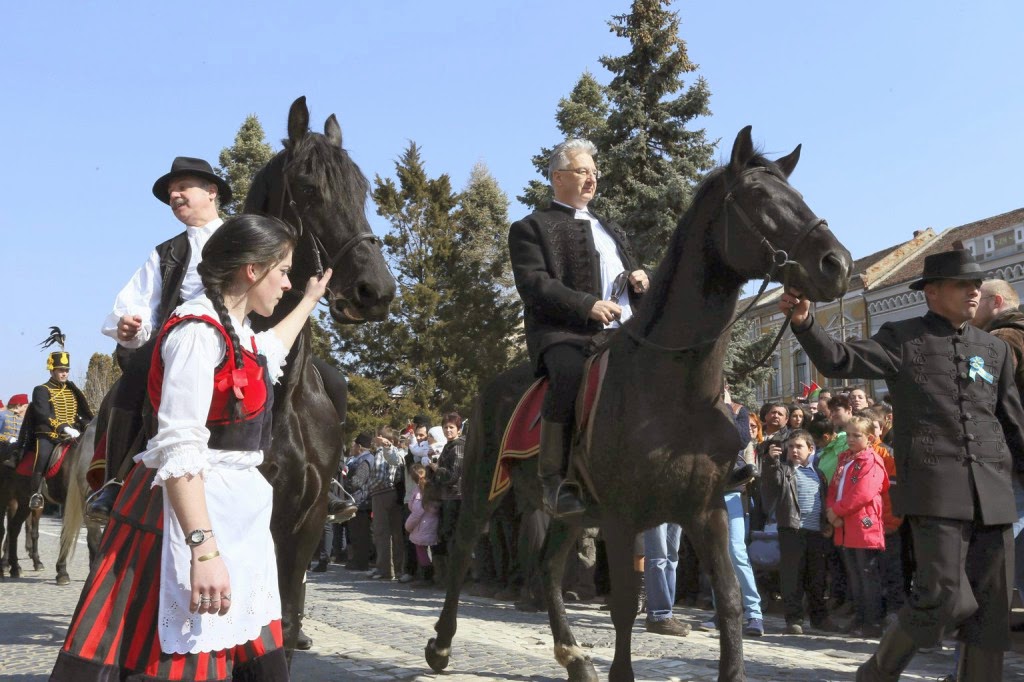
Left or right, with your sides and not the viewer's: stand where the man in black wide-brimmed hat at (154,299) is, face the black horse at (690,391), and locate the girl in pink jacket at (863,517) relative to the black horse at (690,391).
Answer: left

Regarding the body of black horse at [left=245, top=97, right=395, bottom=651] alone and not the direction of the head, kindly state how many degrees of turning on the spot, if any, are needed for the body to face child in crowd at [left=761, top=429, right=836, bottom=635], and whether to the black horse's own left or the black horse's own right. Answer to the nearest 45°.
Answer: approximately 90° to the black horse's own left

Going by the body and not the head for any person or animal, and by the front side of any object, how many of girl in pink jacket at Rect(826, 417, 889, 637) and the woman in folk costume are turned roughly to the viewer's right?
1

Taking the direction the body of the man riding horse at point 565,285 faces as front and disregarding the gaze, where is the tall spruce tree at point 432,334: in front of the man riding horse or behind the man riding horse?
behind

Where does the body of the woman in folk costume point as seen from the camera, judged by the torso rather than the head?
to the viewer's right

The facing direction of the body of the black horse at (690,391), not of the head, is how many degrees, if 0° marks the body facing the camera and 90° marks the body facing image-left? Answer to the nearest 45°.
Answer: approximately 315°

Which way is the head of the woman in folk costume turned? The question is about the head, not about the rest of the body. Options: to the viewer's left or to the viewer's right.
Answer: to the viewer's right

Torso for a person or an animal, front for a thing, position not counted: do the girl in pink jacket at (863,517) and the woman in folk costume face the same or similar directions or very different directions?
very different directions

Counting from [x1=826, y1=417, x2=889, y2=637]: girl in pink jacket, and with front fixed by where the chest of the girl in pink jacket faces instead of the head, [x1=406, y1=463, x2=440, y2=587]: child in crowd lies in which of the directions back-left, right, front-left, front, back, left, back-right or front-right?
right

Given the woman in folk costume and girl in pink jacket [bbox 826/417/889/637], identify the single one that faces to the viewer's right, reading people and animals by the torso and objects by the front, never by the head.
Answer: the woman in folk costume
